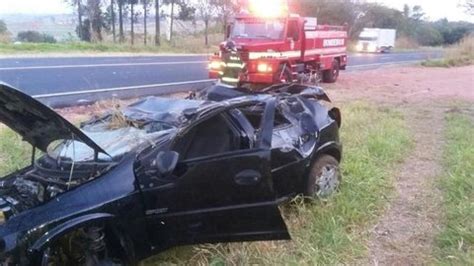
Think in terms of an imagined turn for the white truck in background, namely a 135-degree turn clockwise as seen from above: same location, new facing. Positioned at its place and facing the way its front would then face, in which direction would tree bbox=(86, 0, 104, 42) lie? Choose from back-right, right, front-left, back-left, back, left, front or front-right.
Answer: back-left

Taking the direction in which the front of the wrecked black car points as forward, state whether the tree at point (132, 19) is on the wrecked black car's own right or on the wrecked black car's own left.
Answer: on the wrecked black car's own right

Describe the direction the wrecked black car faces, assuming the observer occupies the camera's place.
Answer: facing the viewer and to the left of the viewer

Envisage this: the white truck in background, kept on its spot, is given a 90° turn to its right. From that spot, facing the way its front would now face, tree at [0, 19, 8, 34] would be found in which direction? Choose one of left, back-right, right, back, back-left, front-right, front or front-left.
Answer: left

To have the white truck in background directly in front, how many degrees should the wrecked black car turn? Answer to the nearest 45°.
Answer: approximately 180°

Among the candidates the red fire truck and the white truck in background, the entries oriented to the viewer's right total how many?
0

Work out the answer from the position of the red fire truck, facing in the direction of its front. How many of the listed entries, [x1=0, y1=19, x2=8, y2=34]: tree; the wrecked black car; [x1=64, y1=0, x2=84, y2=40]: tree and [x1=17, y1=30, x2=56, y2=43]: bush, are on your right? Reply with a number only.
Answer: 3

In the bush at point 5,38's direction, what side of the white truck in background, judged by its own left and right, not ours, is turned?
front

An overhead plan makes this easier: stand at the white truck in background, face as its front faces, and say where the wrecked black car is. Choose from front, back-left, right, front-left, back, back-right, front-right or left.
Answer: front-left

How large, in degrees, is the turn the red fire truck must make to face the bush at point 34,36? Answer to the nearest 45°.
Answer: approximately 90° to its right

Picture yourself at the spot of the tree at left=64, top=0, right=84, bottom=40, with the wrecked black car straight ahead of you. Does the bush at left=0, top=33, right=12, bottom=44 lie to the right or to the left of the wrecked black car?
right

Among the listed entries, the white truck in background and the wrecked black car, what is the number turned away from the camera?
0

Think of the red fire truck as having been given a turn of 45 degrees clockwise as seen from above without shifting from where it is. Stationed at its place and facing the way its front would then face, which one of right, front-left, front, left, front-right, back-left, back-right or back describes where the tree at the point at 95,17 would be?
front-right

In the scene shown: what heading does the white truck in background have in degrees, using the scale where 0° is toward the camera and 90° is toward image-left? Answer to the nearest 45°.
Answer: approximately 45°
